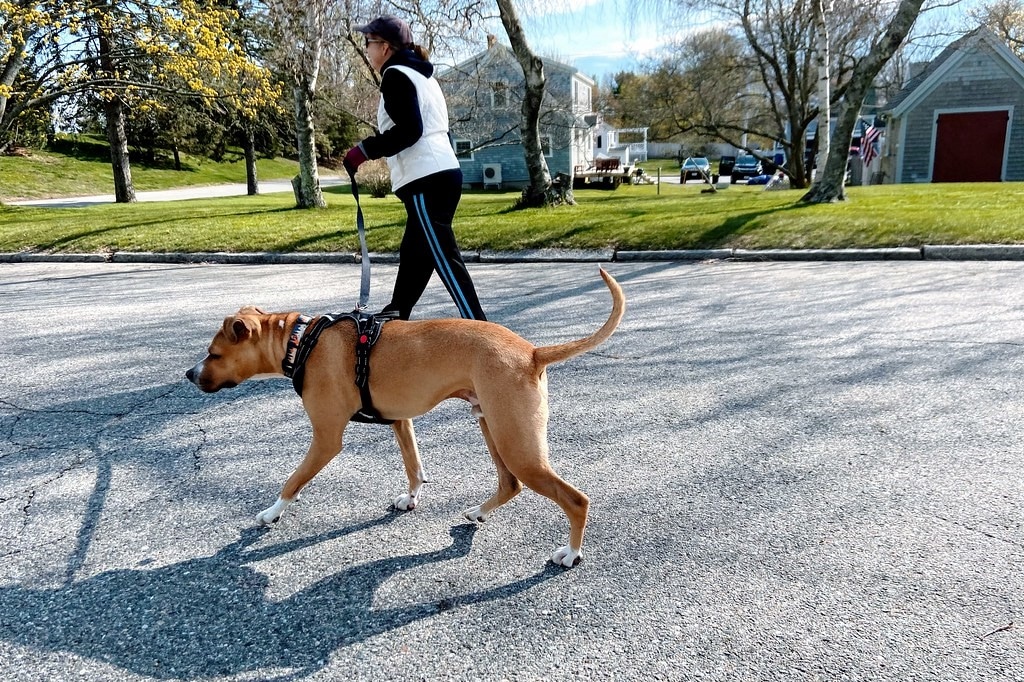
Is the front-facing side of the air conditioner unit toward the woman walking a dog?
yes

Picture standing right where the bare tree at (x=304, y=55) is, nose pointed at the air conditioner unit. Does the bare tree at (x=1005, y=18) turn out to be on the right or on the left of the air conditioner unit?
right

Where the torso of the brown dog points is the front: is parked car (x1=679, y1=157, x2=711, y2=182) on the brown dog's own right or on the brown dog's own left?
on the brown dog's own right

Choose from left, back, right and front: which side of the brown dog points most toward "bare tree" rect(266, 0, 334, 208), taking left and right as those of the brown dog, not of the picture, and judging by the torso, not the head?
right

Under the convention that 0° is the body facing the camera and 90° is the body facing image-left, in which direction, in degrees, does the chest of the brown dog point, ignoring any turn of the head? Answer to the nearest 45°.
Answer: approximately 90°

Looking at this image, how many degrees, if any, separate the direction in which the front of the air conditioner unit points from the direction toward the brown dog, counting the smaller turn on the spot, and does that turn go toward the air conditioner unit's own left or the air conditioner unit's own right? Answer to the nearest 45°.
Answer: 0° — it already faces it

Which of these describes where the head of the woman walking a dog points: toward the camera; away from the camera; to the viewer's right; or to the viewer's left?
to the viewer's left

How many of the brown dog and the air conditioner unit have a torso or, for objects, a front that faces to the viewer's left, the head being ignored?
1

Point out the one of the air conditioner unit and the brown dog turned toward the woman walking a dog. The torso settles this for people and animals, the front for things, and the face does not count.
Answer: the air conditioner unit

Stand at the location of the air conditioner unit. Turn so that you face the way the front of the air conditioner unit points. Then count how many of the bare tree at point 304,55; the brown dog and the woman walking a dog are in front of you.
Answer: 3

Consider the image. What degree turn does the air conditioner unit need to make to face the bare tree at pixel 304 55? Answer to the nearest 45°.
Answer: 0° — it already faces it

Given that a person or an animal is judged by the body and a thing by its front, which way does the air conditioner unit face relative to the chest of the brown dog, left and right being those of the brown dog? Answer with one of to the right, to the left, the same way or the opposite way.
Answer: to the left
